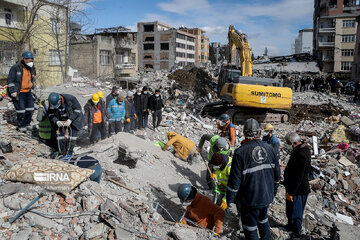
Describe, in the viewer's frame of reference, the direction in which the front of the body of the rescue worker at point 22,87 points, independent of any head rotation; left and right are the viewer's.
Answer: facing the viewer and to the right of the viewer

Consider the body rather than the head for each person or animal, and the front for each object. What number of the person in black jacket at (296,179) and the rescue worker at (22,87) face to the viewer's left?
1

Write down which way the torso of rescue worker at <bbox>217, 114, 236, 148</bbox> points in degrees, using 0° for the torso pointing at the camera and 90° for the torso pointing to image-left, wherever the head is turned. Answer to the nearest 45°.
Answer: approximately 45°

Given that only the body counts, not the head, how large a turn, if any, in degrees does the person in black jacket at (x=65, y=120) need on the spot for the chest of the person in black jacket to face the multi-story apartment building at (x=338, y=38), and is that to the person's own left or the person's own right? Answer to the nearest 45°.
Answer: approximately 180°

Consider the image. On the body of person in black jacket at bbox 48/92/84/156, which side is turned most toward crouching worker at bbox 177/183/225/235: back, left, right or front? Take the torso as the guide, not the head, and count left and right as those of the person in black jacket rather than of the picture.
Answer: left

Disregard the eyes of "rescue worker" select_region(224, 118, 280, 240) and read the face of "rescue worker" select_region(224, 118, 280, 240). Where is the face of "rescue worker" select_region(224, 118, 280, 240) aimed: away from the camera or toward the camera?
away from the camera

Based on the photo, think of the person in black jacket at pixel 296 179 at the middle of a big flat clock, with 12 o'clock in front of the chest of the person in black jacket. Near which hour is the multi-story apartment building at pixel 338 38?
The multi-story apartment building is roughly at 3 o'clock from the person in black jacket.

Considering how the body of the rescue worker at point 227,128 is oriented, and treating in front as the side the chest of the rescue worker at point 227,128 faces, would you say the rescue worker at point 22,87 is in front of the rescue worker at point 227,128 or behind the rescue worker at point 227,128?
in front

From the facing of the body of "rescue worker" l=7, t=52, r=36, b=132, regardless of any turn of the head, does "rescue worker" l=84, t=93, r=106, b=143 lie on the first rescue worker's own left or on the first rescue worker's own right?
on the first rescue worker's own left

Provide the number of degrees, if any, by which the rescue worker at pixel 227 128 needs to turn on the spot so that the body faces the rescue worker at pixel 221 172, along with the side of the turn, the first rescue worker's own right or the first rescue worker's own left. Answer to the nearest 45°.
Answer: approximately 45° to the first rescue worker's own left

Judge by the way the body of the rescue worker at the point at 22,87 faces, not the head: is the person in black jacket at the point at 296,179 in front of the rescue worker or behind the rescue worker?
in front
